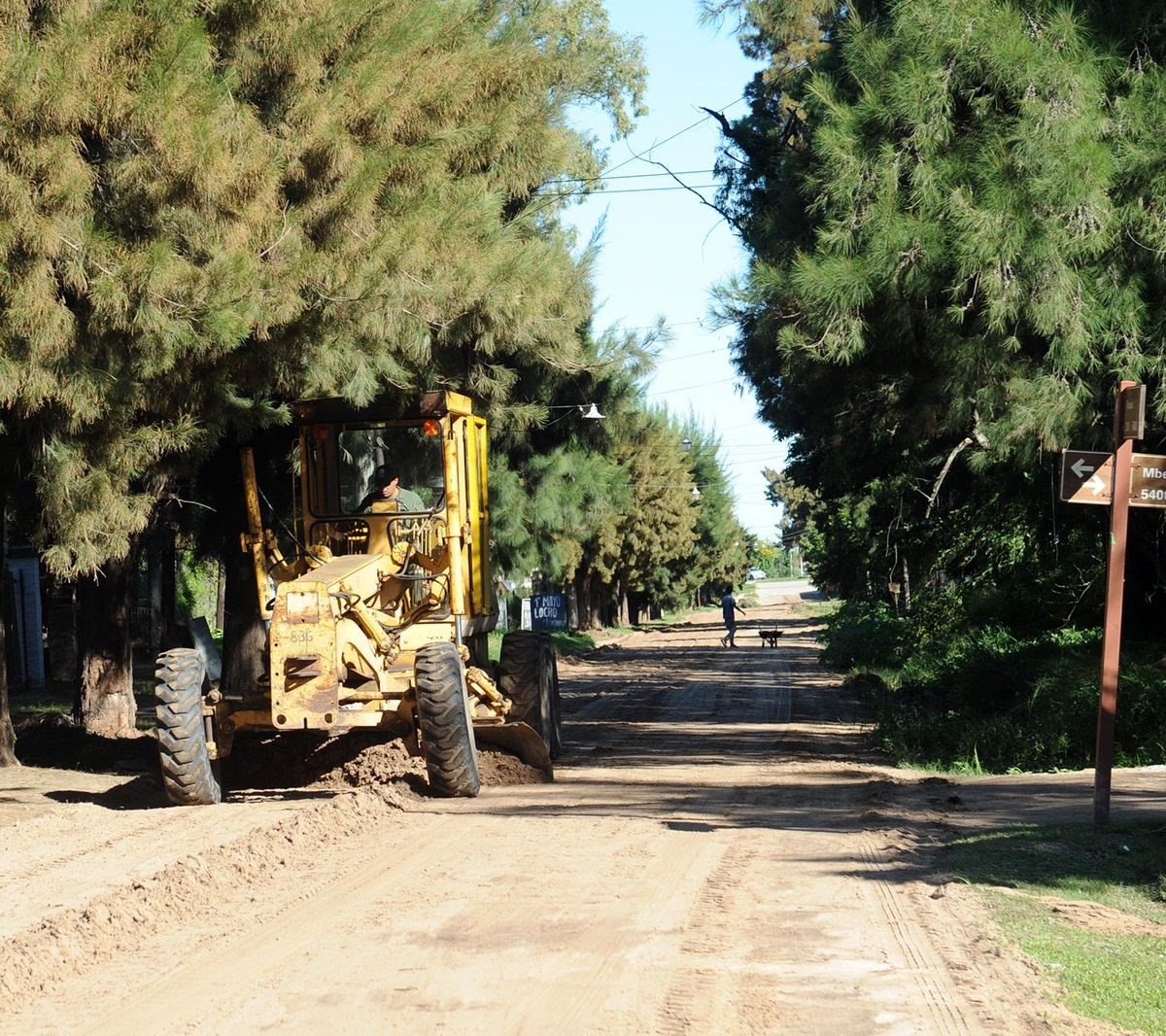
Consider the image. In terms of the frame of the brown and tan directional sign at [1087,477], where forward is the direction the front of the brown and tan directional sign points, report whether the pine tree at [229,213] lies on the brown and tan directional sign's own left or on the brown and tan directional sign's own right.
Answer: on the brown and tan directional sign's own right

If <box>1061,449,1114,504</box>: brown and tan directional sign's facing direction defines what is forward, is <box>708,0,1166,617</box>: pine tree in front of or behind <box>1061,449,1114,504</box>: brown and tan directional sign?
behind

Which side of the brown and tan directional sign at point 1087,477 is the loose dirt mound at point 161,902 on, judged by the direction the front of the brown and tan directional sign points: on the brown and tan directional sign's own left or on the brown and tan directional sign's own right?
on the brown and tan directional sign's own right

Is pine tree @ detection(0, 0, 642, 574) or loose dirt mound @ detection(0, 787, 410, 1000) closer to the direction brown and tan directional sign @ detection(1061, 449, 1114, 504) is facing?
the loose dirt mound

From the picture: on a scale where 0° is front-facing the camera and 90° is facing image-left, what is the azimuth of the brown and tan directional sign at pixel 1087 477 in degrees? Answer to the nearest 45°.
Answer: approximately 0°

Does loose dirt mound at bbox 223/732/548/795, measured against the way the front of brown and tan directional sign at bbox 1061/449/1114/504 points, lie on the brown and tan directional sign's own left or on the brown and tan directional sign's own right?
on the brown and tan directional sign's own right

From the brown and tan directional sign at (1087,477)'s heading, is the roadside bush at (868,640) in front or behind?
behind
